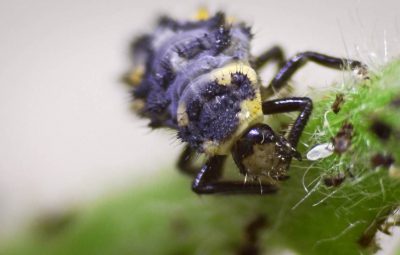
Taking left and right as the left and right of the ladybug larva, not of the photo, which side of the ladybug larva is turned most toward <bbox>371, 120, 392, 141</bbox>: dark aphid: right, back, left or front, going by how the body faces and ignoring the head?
front

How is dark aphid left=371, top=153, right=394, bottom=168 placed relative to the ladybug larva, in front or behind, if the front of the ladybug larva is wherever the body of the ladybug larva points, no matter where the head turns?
in front

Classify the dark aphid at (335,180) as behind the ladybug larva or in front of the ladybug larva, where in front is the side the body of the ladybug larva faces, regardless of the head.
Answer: in front

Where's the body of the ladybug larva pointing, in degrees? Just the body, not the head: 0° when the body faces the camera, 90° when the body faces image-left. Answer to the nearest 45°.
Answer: approximately 315°

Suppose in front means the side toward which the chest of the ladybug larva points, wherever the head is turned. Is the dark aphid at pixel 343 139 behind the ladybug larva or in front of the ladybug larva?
in front
